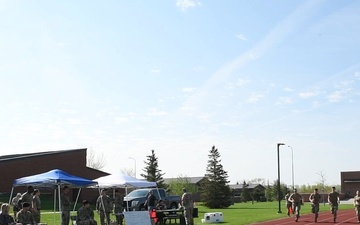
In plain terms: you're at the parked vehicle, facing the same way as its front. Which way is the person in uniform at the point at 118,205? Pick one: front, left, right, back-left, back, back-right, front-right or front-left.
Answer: front-left

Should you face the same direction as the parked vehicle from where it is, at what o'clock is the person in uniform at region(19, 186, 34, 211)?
The person in uniform is roughly at 11 o'clock from the parked vehicle.

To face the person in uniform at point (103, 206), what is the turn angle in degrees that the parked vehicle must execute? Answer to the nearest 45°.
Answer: approximately 45° to its left

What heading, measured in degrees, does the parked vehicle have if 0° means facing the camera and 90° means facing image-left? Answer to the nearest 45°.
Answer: approximately 45°

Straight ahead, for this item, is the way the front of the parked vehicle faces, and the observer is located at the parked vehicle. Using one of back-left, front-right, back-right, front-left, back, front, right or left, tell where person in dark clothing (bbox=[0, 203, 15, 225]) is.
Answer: front-left
